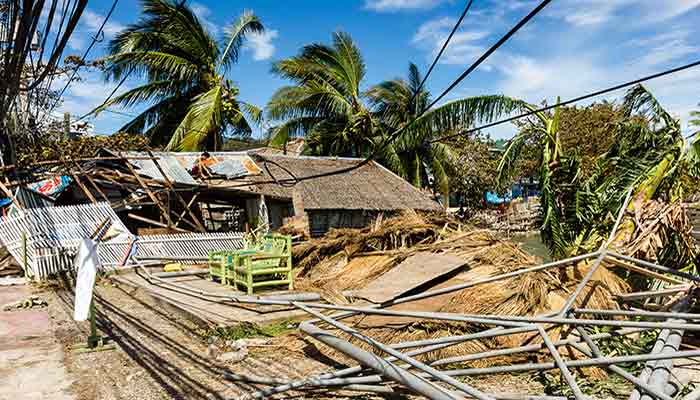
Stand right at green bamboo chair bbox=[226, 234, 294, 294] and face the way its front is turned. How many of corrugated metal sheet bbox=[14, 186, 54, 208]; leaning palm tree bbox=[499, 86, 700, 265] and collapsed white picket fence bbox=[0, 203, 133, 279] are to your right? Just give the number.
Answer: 2

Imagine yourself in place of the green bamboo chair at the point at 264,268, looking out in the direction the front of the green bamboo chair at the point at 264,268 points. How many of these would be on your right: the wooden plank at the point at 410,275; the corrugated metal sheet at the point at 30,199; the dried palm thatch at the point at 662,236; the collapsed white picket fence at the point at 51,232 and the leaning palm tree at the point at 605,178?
2

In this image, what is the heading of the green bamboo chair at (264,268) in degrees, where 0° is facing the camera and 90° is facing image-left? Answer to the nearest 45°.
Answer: approximately 45°

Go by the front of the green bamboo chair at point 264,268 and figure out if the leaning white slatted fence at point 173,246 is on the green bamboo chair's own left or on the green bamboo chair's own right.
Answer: on the green bamboo chair's own right

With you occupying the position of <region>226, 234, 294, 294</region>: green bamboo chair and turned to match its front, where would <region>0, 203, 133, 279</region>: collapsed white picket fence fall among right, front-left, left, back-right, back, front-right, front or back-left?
right

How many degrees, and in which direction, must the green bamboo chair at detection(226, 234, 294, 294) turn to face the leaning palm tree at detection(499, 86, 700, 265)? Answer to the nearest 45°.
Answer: approximately 135° to its left

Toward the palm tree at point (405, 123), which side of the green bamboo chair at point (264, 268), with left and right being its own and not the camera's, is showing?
back

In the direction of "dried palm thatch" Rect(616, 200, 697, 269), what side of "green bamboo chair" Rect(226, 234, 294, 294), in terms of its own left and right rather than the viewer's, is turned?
left

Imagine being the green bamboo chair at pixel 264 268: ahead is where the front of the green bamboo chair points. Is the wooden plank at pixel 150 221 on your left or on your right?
on your right

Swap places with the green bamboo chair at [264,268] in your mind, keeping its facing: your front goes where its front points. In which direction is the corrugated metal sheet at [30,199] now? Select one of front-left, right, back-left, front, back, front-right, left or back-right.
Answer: right

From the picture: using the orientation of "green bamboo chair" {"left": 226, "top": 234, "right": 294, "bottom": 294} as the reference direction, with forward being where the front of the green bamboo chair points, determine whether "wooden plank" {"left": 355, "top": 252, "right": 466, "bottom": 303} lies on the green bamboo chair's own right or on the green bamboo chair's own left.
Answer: on the green bamboo chair's own left

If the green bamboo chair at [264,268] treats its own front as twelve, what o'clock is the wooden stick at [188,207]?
The wooden stick is roughly at 4 o'clock from the green bamboo chair.
